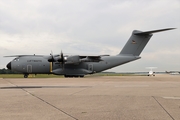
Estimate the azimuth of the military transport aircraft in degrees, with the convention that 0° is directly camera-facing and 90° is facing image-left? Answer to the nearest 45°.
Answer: approximately 90°
